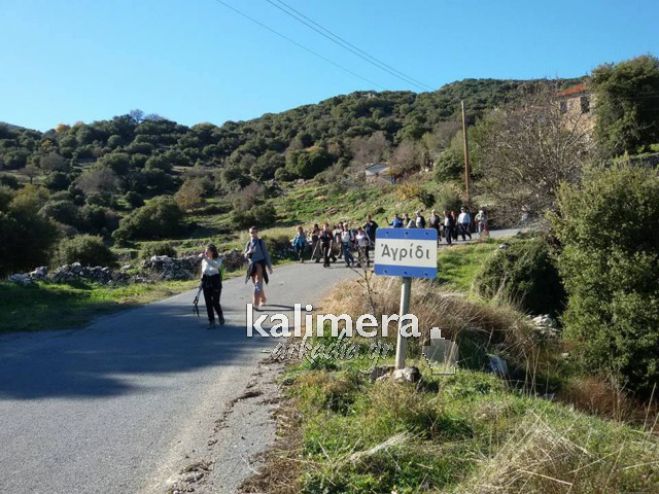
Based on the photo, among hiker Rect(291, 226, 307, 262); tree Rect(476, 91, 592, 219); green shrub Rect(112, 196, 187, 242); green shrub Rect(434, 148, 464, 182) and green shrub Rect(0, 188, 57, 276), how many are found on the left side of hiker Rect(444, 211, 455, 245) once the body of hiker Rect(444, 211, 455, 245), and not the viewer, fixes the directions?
1

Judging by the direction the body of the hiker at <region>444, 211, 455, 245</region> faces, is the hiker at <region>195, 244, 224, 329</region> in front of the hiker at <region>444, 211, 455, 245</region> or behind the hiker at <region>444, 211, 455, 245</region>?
in front

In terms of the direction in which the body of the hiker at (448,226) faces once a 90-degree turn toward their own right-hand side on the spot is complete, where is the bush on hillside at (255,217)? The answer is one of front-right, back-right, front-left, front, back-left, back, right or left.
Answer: front

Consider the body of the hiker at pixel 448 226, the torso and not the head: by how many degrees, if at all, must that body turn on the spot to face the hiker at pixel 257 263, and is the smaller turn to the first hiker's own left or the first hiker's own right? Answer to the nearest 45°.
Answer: approximately 45° to the first hiker's own left

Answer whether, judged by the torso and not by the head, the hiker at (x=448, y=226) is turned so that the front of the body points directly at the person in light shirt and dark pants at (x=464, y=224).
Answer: no

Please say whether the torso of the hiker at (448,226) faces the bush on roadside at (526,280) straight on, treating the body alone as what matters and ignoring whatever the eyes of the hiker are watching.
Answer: no

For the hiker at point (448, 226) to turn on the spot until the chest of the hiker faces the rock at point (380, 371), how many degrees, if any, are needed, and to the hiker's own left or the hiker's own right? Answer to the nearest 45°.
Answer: approximately 45° to the hiker's own left

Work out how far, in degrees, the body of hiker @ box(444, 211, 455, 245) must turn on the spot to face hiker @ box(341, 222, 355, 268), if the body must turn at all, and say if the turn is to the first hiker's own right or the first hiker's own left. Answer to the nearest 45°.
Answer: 0° — they already face them

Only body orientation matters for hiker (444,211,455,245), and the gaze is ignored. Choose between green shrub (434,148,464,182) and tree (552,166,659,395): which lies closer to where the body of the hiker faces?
the tree

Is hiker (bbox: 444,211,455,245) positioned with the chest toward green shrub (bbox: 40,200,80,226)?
no

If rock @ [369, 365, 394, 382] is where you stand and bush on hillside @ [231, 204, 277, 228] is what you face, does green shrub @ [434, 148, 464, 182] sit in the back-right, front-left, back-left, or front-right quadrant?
front-right

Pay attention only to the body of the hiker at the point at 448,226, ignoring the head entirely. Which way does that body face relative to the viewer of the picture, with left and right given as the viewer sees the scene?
facing the viewer and to the left of the viewer

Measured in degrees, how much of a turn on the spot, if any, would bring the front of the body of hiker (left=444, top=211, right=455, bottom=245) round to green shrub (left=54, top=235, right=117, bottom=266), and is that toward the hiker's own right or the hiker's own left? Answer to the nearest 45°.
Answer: approximately 45° to the hiker's own right

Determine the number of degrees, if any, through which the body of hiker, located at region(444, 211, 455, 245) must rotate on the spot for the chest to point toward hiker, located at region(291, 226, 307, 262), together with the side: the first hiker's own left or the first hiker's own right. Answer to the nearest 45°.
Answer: approximately 45° to the first hiker's own right

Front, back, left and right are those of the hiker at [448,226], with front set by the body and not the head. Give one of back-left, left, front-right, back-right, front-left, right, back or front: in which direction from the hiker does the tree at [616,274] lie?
front-left

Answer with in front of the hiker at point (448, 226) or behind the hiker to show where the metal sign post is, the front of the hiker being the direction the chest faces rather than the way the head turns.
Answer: in front

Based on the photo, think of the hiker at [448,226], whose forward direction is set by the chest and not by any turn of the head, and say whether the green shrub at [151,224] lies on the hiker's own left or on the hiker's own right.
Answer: on the hiker's own right
